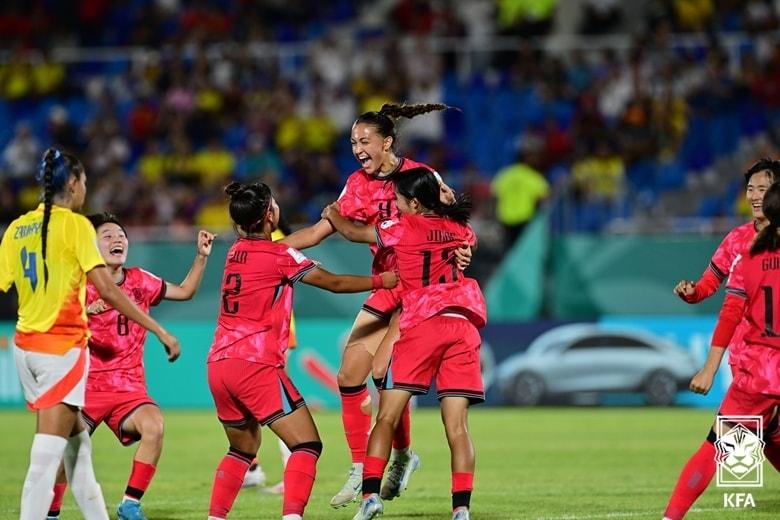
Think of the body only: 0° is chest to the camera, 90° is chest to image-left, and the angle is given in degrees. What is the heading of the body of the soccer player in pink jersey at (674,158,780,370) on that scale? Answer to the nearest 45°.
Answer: approximately 45°

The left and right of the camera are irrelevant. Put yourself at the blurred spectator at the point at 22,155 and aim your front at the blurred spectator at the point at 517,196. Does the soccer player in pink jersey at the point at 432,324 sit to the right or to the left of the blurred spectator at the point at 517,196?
right

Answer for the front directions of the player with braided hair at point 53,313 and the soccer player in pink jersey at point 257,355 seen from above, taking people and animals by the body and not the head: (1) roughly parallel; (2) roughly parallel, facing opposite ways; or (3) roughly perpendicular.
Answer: roughly parallel

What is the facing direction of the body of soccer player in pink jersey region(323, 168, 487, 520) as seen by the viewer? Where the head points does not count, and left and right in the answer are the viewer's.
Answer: facing away from the viewer and to the left of the viewer

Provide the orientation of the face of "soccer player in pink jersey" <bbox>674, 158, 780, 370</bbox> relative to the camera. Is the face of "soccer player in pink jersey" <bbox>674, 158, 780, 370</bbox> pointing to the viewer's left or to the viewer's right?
to the viewer's left

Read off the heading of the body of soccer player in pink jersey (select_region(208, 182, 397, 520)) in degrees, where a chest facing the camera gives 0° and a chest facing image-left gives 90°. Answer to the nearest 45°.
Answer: approximately 225°

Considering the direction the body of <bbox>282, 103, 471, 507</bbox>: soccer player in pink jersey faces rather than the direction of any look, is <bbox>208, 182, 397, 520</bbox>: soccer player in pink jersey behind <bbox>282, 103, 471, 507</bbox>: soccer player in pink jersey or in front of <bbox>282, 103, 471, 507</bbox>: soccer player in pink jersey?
in front

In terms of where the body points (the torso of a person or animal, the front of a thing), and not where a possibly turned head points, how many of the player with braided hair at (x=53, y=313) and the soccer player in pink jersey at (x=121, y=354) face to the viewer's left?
0

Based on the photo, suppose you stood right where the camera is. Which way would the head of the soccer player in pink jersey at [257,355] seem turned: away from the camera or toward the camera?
away from the camera

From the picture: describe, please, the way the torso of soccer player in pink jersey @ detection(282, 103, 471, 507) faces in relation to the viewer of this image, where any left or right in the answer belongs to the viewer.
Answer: facing the viewer and to the left of the viewer

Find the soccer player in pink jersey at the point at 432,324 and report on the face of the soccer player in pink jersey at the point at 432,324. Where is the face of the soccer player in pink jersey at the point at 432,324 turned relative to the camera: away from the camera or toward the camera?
away from the camera

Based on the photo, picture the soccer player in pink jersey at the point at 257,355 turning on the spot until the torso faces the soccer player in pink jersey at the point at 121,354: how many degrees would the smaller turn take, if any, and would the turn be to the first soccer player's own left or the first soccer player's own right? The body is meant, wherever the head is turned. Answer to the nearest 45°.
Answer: approximately 90° to the first soccer player's own left

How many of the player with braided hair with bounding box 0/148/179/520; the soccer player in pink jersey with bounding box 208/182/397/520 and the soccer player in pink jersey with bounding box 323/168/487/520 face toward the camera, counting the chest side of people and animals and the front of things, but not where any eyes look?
0

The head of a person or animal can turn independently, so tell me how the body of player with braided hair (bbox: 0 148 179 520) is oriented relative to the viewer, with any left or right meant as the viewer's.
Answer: facing away from the viewer and to the right of the viewer

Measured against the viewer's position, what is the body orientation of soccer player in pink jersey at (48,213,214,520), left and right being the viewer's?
facing the viewer and to the right of the viewer

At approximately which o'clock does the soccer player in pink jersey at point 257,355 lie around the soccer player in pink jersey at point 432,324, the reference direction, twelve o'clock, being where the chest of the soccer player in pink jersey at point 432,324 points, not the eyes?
the soccer player in pink jersey at point 257,355 is roughly at 10 o'clock from the soccer player in pink jersey at point 432,324.
